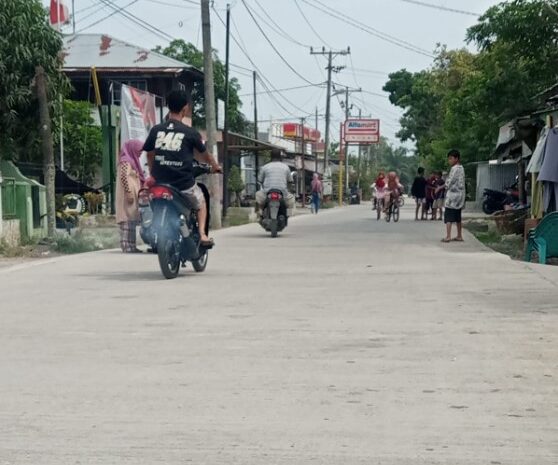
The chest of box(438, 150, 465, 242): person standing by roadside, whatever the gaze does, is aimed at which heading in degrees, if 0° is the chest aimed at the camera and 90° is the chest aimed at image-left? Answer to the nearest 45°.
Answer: approximately 90°

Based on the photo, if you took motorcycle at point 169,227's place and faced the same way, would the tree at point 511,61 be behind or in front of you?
in front

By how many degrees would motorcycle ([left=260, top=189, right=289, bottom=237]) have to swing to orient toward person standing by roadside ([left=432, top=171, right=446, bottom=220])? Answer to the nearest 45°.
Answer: approximately 45° to its right

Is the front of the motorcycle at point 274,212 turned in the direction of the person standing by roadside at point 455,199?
no

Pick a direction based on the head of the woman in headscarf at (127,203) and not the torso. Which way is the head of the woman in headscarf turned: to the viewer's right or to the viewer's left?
to the viewer's right

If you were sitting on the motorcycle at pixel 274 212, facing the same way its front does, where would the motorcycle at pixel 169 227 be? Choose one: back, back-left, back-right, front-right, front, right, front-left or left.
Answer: back

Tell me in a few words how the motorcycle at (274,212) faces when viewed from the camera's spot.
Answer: facing away from the viewer

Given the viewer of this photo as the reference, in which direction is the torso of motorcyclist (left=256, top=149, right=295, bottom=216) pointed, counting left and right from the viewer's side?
facing away from the viewer

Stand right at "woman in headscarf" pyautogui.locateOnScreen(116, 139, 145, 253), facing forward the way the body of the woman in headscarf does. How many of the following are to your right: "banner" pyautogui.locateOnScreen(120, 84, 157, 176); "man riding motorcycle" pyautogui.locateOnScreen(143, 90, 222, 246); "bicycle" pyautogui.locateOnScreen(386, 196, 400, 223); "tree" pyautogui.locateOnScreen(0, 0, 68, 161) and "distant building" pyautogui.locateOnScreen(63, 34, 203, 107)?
1

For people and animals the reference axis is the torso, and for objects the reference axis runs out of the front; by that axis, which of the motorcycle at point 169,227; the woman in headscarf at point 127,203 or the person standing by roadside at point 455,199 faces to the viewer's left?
the person standing by roadside

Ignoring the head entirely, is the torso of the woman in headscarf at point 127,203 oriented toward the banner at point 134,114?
no

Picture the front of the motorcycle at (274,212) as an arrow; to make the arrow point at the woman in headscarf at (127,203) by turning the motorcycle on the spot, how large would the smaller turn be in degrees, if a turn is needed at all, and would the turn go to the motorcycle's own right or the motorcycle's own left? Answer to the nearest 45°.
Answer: approximately 135° to the motorcycle's own left

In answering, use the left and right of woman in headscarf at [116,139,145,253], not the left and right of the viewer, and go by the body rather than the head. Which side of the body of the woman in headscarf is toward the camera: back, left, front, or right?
right
